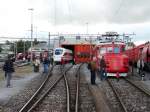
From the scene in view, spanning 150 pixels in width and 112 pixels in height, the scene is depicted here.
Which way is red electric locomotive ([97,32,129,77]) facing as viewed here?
toward the camera
